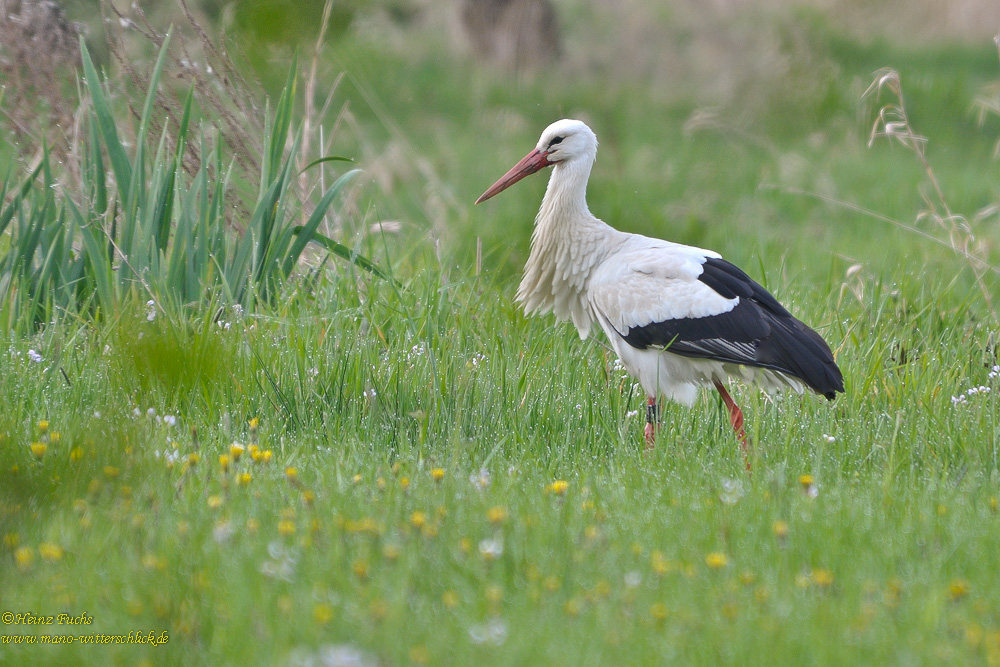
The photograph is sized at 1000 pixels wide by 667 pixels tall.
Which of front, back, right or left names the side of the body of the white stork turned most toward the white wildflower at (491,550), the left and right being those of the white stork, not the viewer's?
left

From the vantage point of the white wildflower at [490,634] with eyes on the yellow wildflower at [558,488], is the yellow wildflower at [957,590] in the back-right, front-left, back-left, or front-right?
front-right

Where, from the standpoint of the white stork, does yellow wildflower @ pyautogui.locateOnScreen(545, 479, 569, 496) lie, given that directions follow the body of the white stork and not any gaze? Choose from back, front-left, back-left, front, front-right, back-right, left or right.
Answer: left

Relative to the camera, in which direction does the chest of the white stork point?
to the viewer's left

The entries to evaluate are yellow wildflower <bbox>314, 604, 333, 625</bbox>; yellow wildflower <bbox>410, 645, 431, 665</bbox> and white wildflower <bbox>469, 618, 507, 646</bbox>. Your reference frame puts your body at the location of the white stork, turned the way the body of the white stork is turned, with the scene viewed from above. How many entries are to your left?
3

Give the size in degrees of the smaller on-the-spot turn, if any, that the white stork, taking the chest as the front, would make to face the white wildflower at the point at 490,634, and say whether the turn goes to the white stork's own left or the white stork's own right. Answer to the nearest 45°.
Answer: approximately 90° to the white stork's own left

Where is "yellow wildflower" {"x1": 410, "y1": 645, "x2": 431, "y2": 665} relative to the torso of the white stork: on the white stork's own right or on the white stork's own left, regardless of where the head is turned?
on the white stork's own left

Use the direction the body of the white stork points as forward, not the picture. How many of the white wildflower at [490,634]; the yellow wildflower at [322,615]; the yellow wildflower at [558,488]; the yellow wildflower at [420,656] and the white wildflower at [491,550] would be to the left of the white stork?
5

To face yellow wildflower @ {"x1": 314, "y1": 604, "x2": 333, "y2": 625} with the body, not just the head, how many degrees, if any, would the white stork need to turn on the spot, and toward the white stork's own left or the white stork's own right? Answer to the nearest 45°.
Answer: approximately 90° to the white stork's own left

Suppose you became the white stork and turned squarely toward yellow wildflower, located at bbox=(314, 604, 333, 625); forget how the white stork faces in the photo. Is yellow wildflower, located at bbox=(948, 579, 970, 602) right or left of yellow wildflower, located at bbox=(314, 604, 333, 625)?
left
